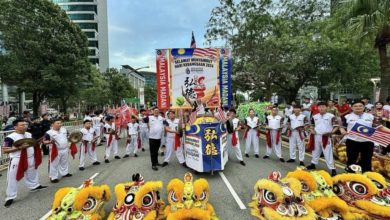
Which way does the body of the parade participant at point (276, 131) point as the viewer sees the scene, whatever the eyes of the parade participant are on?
toward the camera

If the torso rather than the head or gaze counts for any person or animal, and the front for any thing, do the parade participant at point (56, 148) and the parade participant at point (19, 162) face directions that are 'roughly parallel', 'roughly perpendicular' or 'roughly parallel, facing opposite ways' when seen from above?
roughly parallel

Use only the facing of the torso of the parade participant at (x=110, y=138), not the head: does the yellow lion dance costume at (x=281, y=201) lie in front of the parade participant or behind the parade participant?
in front

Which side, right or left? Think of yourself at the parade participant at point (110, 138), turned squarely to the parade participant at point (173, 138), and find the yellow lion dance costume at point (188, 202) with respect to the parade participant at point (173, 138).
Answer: right

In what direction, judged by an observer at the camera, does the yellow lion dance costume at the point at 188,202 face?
facing the viewer

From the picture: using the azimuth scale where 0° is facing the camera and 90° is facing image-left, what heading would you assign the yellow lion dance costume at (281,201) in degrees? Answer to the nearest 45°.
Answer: approximately 315°

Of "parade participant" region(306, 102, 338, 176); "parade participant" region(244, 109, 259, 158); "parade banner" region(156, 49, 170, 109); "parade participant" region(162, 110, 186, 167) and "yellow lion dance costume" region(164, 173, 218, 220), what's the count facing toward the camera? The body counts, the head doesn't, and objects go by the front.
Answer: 5

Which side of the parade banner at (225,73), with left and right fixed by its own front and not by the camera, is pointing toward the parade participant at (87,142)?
right

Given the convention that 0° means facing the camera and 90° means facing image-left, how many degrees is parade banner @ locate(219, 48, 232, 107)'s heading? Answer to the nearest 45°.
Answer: approximately 0°

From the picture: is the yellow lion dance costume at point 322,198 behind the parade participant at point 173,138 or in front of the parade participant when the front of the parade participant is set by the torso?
in front

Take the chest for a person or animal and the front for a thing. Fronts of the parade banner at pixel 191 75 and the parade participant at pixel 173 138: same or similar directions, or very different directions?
same or similar directions

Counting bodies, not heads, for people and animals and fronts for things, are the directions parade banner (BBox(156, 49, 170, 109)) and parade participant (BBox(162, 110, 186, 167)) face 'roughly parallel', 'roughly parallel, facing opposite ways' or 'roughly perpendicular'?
roughly parallel
